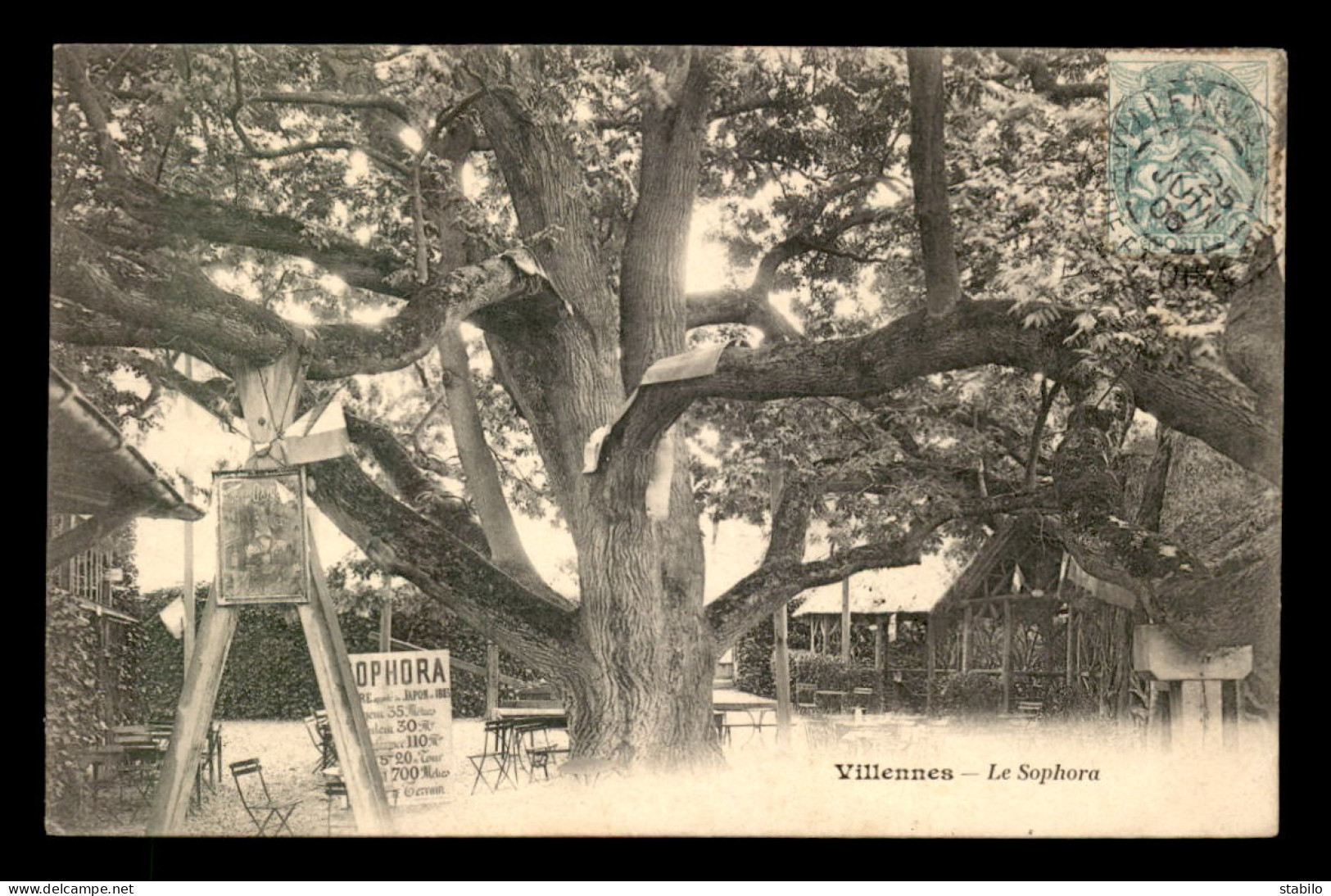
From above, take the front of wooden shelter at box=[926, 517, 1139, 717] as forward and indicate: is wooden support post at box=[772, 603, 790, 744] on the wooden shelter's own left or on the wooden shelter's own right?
on the wooden shelter's own right

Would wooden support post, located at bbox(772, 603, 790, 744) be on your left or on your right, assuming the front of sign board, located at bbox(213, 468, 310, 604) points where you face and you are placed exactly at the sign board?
on your left

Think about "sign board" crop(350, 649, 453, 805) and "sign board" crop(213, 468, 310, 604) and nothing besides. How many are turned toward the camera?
2

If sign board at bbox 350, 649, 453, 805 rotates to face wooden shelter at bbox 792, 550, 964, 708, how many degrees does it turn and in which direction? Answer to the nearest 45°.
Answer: approximately 90° to its left

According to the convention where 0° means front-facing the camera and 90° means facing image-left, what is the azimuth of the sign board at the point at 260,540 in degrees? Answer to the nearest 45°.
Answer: approximately 0°
